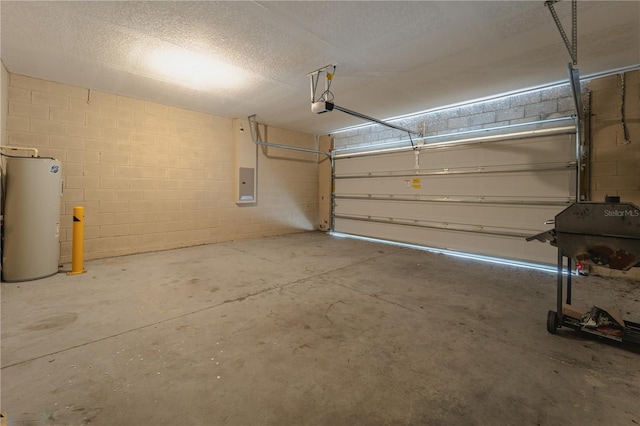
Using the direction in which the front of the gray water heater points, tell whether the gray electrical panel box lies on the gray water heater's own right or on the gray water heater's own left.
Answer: on the gray water heater's own left

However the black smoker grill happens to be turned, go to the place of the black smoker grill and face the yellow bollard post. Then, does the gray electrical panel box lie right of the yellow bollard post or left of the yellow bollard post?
right

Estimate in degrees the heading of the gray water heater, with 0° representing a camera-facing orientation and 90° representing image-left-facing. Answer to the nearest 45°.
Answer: approximately 315°

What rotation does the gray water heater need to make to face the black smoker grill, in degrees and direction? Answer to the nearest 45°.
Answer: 0° — it already faces it
